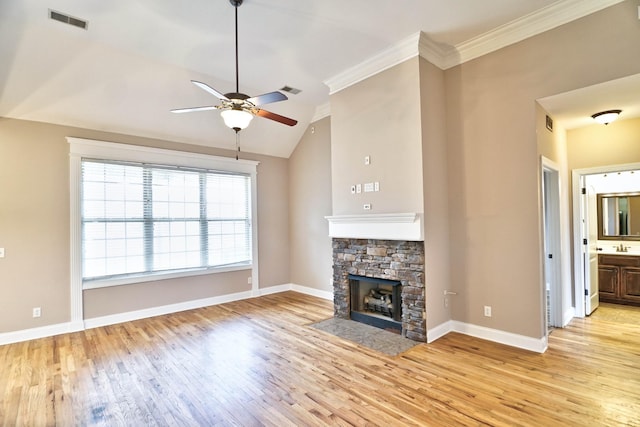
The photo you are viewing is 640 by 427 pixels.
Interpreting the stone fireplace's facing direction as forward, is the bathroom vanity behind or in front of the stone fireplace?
behind

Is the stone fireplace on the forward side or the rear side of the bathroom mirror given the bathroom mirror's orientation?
on the forward side

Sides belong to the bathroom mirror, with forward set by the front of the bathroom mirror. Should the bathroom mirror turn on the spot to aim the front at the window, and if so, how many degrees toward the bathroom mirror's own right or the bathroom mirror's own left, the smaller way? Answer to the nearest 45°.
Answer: approximately 45° to the bathroom mirror's own right

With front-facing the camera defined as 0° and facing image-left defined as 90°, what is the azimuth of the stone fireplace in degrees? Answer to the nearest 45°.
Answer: approximately 45°

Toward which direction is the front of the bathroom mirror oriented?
toward the camera

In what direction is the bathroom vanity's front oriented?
toward the camera

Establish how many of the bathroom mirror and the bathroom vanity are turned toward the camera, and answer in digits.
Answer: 2

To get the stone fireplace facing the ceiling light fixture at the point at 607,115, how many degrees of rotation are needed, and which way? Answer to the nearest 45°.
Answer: approximately 135° to its left

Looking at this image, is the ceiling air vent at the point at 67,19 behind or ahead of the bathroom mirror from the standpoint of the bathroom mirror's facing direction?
ahead
